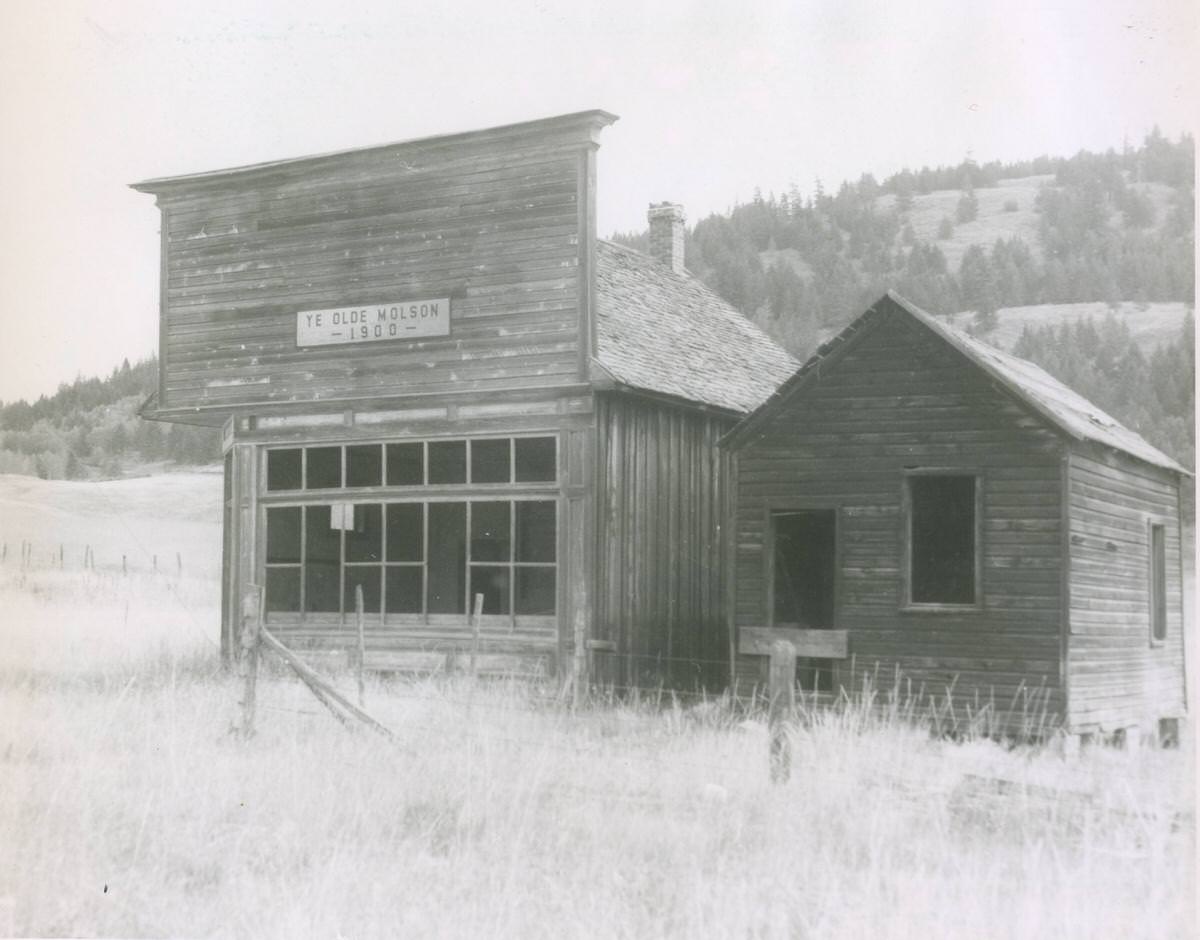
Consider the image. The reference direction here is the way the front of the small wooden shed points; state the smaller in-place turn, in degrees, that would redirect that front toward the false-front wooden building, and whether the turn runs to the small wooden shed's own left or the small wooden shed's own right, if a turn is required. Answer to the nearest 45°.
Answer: approximately 45° to the small wooden shed's own right

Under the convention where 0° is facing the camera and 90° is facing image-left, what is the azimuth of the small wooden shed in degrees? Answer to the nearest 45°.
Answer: approximately 45°

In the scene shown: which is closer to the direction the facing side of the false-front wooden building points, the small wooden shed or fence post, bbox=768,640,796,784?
the fence post

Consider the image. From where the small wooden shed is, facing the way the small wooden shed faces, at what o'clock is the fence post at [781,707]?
The fence post is roughly at 11 o'clock from the small wooden shed.

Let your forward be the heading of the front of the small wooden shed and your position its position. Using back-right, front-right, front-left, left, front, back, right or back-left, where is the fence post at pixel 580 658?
front-right

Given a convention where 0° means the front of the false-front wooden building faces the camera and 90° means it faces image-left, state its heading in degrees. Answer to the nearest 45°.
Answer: approximately 45°

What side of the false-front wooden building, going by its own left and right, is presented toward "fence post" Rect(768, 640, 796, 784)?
left
